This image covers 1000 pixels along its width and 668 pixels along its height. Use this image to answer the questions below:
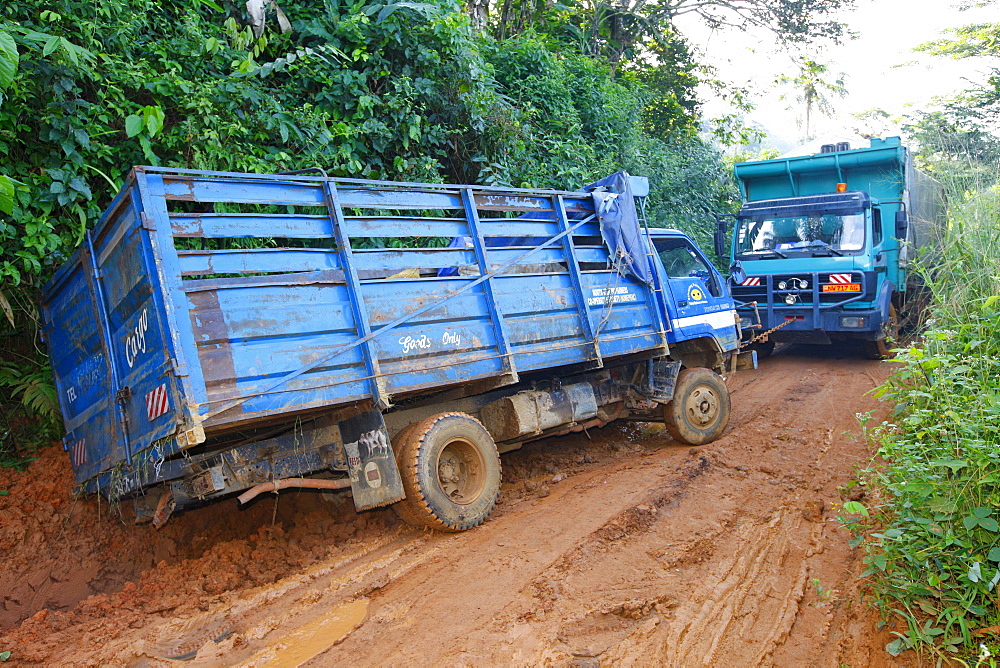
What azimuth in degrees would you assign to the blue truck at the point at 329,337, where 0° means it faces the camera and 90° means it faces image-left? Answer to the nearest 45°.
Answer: approximately 225°

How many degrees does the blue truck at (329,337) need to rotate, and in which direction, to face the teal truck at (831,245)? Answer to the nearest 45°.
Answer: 0° — it already faces it
